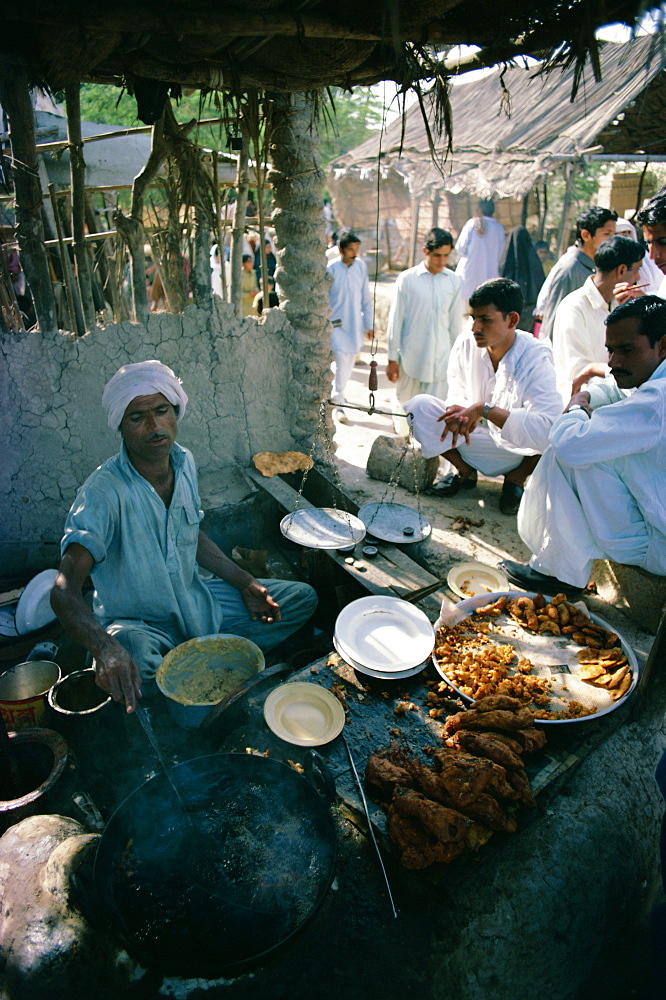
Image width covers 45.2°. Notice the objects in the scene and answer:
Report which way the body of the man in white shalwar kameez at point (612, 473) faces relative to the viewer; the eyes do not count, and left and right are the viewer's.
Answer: facing to the left of the viewer
